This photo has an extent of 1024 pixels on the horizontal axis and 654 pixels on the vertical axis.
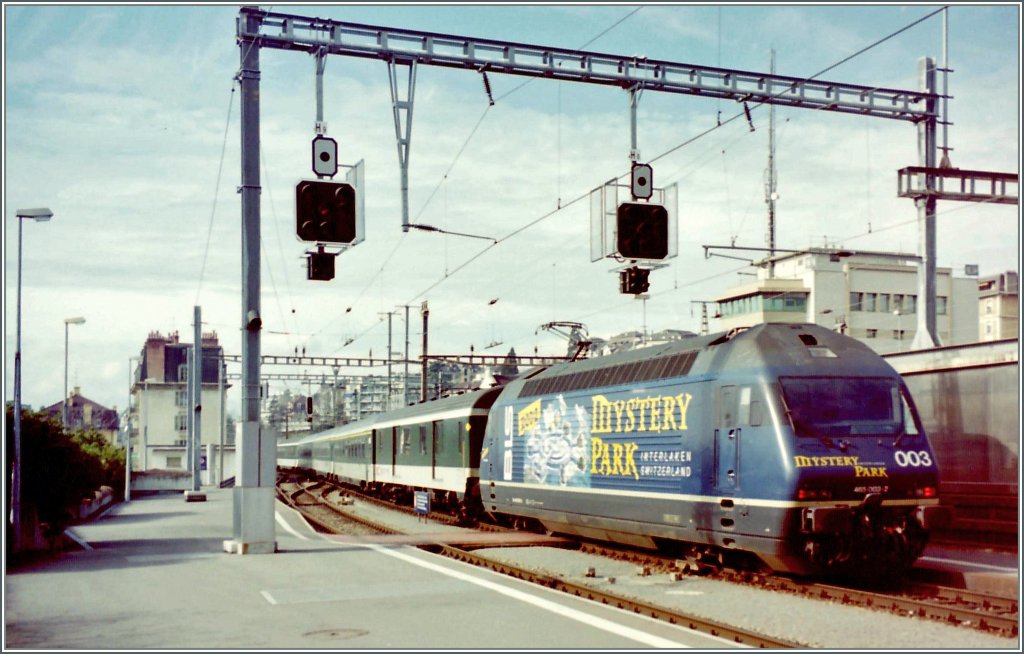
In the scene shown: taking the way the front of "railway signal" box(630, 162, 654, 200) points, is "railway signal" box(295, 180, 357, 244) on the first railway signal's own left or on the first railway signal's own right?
on the first railway signal's own right

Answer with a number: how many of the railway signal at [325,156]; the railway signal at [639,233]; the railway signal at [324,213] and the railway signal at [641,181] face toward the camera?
4

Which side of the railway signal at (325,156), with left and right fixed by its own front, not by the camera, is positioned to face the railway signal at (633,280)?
left

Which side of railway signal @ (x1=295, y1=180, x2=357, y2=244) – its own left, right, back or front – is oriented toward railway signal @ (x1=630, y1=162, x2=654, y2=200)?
left

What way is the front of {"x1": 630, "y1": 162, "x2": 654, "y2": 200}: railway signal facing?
toward the camera

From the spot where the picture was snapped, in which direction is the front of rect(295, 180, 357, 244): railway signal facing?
facing the viewer

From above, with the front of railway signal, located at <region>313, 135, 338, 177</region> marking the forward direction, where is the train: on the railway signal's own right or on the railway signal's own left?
on the railway signal's own left

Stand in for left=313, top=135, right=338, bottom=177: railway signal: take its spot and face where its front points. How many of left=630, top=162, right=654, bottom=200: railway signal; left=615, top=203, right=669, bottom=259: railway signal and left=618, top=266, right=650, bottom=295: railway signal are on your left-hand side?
3

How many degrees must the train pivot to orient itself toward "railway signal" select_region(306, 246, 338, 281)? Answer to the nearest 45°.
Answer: approximately 135° to its right

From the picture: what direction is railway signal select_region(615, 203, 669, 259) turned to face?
toward the camera
